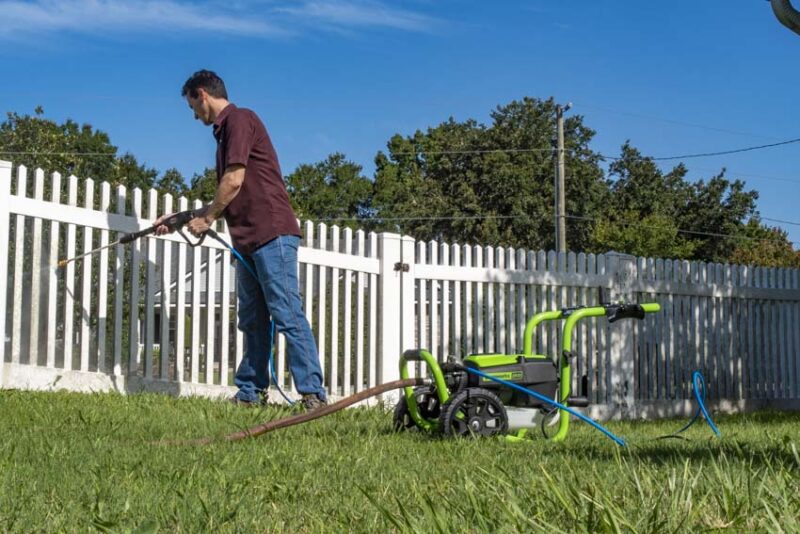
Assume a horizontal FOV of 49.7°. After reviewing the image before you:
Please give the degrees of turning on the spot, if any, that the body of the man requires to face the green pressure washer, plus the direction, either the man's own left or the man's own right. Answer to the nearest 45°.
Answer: approximately 135° to the man's own left

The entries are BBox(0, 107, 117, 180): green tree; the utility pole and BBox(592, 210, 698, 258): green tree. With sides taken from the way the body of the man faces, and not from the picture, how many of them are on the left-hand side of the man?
0

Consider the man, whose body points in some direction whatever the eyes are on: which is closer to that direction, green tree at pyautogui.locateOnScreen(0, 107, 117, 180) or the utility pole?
the green tree

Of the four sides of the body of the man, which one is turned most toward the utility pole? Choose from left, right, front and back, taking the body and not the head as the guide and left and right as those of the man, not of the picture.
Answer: right

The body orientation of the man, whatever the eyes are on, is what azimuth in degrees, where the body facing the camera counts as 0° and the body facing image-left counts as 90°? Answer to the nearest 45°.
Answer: approximately 90°

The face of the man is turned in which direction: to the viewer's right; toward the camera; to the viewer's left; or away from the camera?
to the viewer's left

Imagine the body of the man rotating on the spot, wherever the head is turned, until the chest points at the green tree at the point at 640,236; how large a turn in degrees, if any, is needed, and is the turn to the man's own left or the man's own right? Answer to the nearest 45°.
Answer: approximately 135° to the man's own right

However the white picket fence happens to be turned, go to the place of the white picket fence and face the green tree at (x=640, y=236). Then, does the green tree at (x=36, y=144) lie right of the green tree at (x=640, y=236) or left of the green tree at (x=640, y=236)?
left

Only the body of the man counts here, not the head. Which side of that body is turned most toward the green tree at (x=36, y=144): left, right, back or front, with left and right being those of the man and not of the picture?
right
